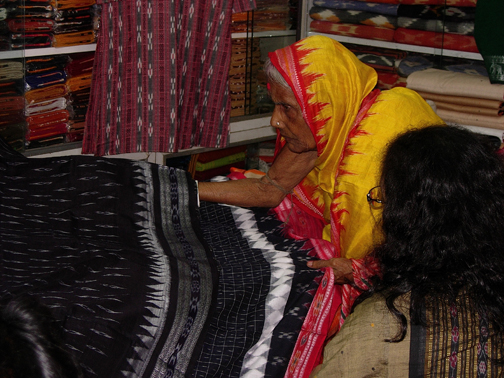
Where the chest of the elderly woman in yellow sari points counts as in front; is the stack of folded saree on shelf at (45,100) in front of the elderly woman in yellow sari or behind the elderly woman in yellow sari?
in front

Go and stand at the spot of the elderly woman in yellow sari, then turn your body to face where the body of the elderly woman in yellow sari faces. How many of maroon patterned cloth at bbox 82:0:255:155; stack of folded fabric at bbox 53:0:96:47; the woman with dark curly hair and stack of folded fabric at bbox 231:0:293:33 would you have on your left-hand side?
1

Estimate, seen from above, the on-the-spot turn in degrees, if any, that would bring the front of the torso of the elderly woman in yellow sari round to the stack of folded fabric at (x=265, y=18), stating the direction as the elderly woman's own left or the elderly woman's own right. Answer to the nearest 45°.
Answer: approximately 90° to the elderly woman's own right

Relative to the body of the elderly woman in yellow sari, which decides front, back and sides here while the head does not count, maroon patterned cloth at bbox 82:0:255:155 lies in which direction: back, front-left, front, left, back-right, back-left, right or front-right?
front-right

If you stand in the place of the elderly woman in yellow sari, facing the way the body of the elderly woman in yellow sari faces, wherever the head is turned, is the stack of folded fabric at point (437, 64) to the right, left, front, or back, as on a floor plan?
back

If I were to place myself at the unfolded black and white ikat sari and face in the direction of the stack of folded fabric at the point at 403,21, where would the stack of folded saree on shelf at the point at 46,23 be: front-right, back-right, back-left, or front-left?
front-left

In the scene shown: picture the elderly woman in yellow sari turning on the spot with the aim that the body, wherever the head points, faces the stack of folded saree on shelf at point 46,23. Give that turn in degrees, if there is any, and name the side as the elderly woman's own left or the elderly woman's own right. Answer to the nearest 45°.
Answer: approximately 45° to the elderly woman's own right

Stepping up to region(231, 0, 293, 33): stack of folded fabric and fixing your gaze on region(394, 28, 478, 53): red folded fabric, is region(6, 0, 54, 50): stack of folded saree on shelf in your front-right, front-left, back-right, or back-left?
back-right

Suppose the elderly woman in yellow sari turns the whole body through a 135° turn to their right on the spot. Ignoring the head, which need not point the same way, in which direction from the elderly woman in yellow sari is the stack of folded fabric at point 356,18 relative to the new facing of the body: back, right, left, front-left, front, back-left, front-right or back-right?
front-left

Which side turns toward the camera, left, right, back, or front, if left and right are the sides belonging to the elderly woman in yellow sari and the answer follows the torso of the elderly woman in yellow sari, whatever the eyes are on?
left

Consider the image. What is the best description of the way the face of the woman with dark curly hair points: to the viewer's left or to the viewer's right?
to the viewer's left

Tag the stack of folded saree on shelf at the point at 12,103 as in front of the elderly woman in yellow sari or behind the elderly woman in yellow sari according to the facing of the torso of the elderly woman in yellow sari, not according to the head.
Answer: in front

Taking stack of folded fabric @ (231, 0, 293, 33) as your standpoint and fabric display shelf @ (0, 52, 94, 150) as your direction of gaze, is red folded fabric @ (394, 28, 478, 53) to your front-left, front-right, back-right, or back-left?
back-left

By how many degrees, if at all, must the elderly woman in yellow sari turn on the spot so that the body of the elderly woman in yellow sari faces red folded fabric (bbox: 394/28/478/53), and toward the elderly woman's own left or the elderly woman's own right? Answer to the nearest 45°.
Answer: approximately 90° to the elderly woman's own right

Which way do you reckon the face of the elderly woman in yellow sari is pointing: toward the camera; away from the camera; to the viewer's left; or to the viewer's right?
to the viewer's left

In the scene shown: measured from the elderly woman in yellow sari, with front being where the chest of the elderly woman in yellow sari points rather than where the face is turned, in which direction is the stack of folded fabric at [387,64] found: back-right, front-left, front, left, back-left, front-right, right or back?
right
